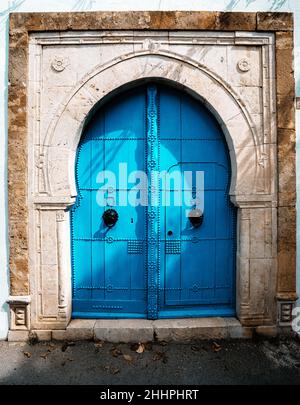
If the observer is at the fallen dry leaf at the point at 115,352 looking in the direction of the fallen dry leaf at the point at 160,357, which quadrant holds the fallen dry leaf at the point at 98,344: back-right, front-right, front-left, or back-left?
back-left

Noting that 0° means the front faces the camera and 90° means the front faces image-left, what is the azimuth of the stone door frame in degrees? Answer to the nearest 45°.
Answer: approximately 0°
